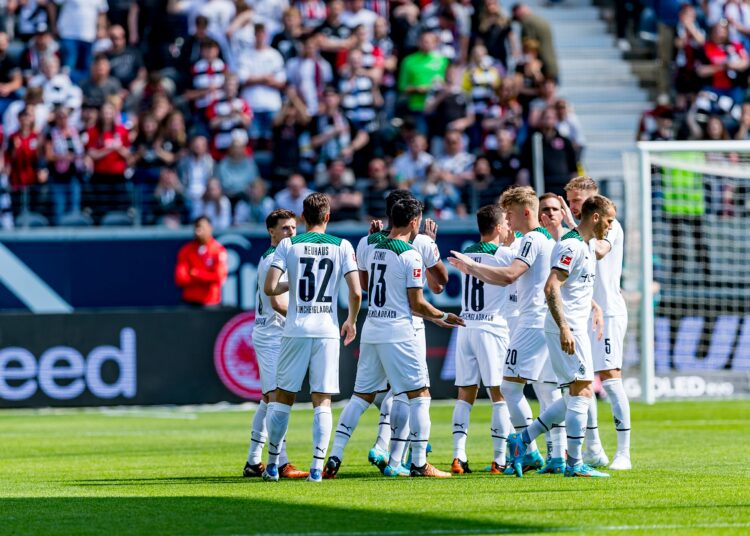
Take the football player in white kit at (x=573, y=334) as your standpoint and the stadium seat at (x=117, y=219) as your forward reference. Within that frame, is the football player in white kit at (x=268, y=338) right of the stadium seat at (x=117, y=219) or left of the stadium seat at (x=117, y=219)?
left

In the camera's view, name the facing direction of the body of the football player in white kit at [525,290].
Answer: to the viewer's left

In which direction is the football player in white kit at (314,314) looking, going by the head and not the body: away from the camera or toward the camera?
away from the camera

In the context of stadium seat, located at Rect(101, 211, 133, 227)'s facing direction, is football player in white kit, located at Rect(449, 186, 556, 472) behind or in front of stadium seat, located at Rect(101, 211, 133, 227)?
in front

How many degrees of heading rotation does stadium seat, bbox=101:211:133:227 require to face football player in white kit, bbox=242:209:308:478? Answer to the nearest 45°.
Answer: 0° — it already faces them

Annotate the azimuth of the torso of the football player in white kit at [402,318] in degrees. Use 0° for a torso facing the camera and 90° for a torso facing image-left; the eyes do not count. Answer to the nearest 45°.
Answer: approximately 225°

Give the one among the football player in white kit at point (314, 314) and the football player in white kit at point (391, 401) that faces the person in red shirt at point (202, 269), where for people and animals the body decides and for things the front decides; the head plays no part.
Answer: the football player in white kit at point (314, 314)

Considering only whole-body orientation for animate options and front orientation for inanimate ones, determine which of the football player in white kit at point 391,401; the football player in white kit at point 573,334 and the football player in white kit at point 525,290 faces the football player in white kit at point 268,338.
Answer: the football player in white kit at point 525,290

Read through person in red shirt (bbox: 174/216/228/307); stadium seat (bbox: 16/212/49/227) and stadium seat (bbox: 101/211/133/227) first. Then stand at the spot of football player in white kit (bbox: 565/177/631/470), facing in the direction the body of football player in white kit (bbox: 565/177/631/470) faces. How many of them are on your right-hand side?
3

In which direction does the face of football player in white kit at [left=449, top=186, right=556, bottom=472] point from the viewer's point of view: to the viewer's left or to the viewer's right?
to the viewer's left

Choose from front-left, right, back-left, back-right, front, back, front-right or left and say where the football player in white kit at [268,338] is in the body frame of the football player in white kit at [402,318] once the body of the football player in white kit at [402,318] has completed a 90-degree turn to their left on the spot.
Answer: front
